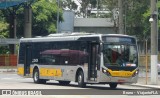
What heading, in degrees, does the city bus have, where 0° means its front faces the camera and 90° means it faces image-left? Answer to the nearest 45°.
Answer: approximately 315°
